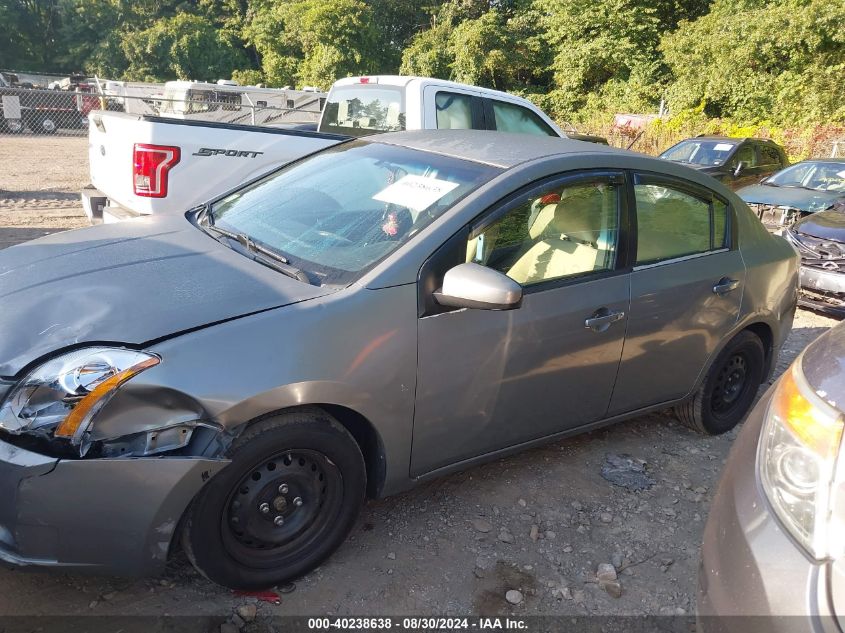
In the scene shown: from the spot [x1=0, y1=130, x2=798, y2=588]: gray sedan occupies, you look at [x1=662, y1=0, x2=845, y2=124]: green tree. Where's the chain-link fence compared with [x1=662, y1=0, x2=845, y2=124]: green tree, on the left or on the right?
left

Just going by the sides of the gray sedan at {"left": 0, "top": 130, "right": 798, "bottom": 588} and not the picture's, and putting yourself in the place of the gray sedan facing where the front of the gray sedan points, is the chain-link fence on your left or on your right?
on your right

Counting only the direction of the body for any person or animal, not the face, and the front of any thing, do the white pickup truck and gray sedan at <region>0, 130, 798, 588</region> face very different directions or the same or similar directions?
very different directions

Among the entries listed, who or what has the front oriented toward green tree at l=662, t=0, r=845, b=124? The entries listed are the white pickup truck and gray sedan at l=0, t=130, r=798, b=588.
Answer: the white pickup truck

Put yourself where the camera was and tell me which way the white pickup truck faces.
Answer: facing away from the viewer and to the right of the viewer

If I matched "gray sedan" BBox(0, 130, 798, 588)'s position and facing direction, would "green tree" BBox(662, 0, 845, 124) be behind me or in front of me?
behind

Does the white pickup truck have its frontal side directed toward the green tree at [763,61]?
yes

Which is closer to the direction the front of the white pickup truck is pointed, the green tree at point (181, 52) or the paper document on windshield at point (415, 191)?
the green tree

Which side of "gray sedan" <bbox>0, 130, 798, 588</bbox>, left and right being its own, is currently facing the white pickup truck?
right
